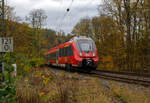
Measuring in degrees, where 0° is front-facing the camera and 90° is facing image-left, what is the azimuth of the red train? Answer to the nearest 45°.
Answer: approximately 315°
